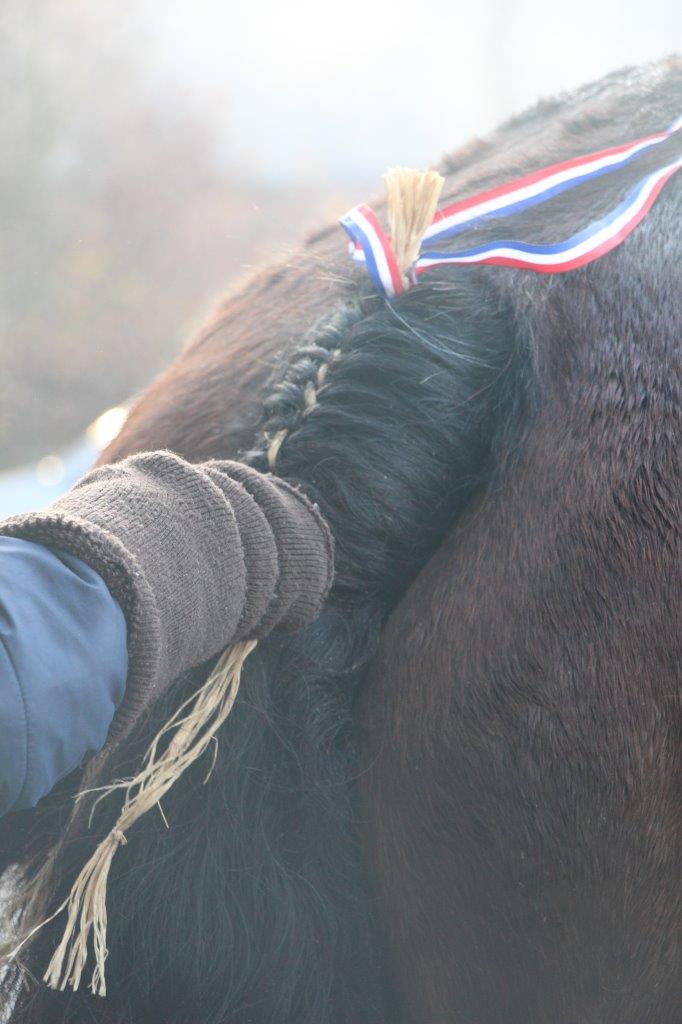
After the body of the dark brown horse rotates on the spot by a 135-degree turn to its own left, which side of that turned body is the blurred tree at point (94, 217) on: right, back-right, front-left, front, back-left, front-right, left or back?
right

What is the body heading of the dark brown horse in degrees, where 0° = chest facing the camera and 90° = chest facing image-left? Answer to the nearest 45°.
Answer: approximately 225°
